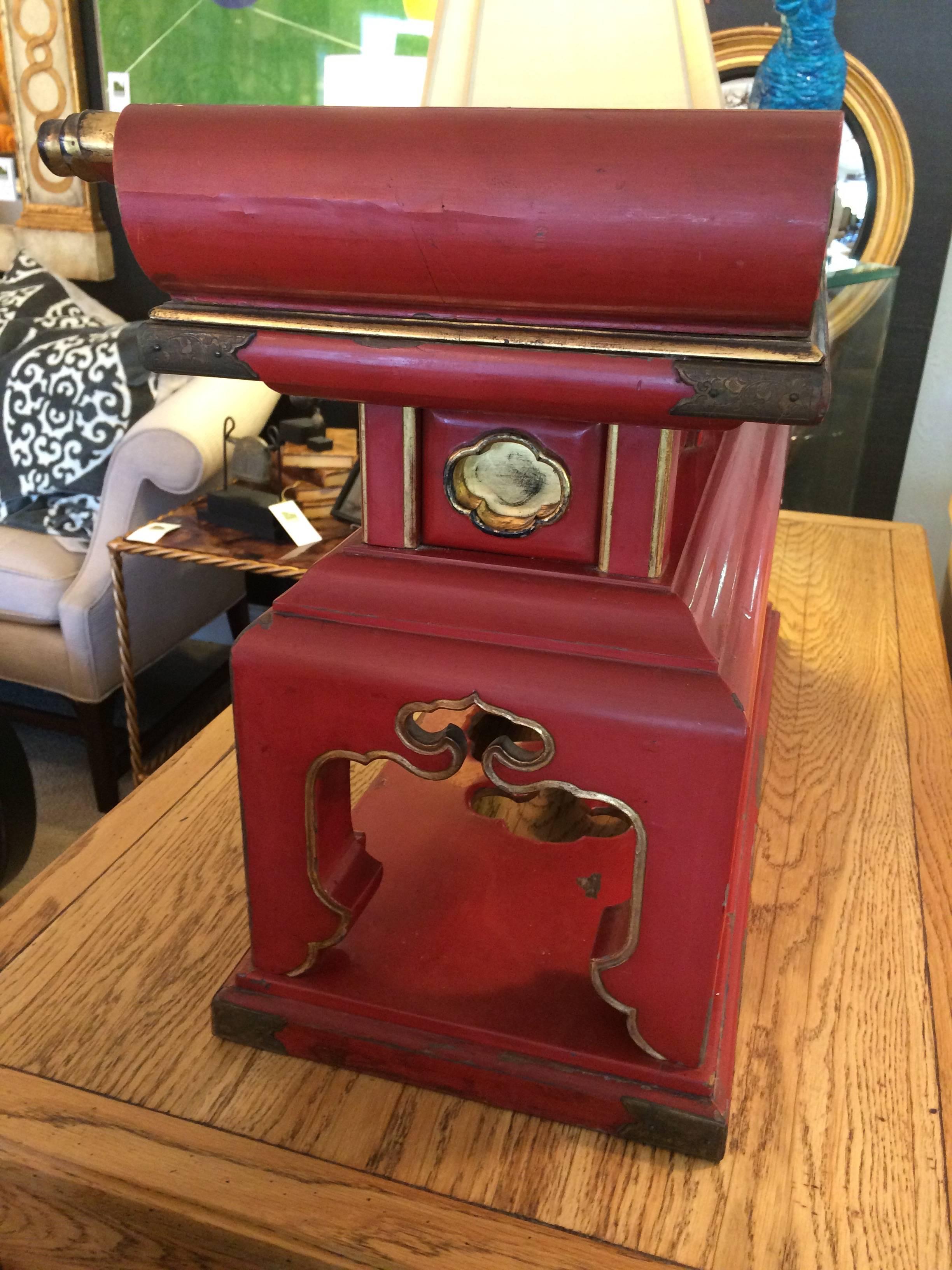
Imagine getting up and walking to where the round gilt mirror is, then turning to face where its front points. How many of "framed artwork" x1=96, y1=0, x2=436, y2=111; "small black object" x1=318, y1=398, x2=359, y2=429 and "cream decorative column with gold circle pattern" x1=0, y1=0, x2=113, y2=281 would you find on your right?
3

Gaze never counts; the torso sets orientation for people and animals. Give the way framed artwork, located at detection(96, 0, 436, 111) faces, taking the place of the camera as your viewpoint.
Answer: facing the viewer

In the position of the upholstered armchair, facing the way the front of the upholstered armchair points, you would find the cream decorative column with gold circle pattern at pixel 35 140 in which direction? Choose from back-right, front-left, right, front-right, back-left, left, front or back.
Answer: back-right

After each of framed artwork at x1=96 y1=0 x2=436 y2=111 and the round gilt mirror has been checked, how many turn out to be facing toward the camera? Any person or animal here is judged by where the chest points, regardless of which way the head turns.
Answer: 2

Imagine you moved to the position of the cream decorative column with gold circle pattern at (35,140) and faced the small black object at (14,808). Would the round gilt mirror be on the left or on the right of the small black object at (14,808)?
left

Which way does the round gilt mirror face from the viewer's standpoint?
toward the camera

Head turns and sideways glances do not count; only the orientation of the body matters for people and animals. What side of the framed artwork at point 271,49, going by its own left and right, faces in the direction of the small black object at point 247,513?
front

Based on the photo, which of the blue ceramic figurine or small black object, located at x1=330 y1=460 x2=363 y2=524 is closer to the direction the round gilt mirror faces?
the blue ceramic figurine

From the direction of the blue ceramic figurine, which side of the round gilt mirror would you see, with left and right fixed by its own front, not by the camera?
front

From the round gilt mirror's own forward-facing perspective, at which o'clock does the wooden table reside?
The wooden table is roughly at 12 o'clock from the round gilt mirror.
